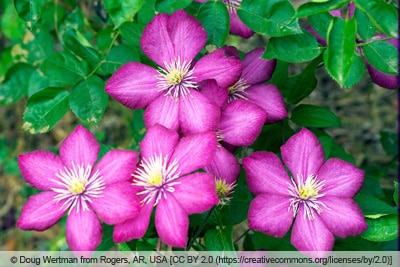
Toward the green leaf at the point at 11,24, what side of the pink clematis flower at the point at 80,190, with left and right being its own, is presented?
back

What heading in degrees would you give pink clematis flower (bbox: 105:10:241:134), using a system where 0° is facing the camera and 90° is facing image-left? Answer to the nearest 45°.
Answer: approximately 0°
